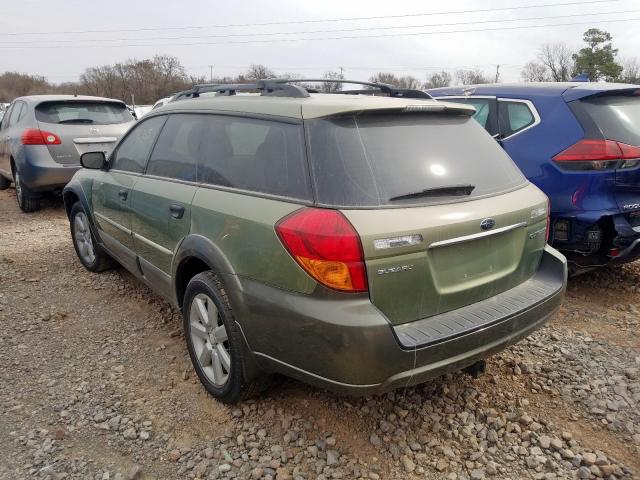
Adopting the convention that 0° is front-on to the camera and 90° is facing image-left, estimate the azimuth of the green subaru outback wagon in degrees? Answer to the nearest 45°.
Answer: approximately 135°

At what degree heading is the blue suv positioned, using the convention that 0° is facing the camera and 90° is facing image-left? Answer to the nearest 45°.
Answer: approximately 135°

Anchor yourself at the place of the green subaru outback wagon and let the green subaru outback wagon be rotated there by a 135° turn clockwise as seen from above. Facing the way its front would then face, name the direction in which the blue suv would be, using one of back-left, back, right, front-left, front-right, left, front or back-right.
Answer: front-left
